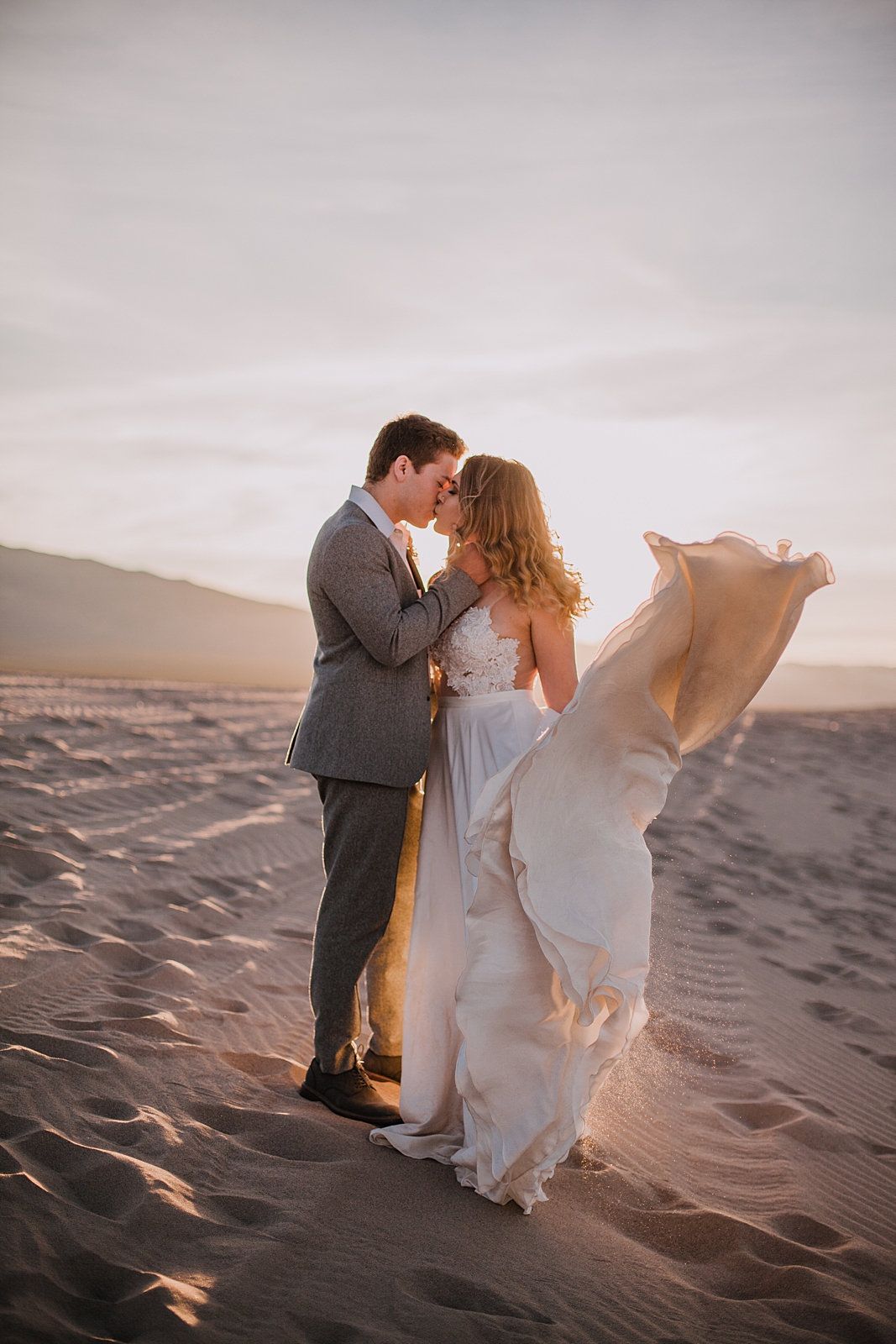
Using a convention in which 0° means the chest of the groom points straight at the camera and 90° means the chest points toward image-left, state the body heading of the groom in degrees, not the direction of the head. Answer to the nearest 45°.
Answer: approximately 270°

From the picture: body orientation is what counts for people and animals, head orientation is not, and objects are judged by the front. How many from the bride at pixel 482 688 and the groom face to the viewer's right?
1

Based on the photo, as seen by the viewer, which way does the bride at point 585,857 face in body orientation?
to the viewer's left

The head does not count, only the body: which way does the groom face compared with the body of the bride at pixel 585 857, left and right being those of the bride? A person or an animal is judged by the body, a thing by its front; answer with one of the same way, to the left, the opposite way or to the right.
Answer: the opposite way

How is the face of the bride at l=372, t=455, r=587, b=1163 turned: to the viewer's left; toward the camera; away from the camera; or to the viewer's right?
to the viewer's left

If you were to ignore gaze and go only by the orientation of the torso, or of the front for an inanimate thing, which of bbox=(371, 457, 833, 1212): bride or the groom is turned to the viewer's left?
the bride

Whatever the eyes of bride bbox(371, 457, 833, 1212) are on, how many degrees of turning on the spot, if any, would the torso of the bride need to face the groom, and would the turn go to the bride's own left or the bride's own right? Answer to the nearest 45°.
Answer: approximately 45° to the bride's own right

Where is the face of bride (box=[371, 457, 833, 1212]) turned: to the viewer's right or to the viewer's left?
to the viewer's left

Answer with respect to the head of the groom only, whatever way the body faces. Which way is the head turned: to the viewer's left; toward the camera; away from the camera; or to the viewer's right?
to the viewer's right

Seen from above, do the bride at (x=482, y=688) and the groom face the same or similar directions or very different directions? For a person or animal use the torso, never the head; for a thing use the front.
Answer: very different directions

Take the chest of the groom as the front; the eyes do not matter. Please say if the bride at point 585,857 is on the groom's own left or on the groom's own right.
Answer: on the groom's own right
